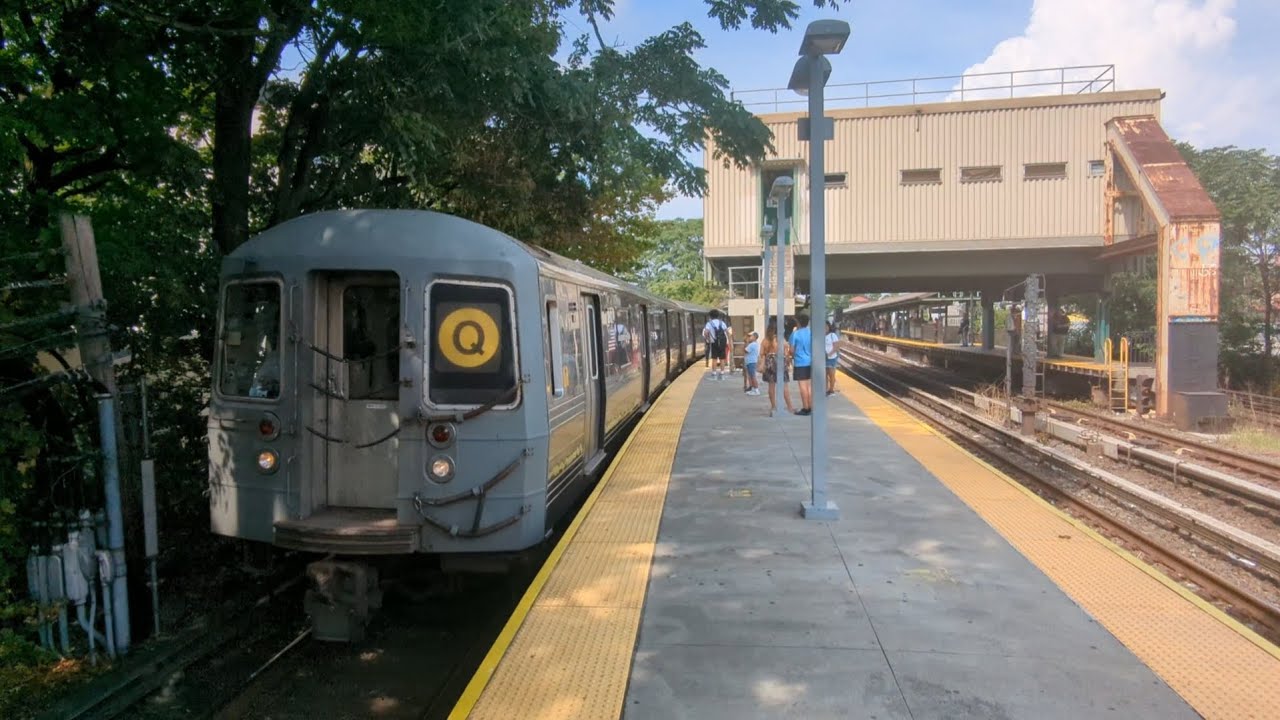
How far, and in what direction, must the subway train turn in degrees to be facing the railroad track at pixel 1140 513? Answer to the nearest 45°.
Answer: approximately 135° to its left

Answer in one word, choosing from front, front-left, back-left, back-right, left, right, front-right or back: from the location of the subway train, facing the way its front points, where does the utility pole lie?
front-right

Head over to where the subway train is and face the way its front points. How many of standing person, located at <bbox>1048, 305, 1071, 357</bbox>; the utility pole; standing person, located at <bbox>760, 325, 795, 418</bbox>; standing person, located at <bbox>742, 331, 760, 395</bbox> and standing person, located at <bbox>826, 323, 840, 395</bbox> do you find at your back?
4

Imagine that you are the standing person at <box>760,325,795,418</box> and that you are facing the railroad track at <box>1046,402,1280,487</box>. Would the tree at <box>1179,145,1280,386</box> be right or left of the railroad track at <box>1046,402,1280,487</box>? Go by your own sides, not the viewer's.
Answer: left

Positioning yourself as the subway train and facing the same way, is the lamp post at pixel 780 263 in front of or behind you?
behind

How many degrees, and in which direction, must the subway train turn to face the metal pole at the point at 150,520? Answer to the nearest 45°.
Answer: approximately 45° to its right

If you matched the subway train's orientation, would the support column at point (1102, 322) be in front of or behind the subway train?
behind

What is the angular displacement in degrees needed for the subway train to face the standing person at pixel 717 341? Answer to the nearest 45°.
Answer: approximately 180°

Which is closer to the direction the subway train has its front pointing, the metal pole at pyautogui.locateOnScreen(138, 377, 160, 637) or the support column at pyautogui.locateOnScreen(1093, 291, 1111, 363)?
the metal pole

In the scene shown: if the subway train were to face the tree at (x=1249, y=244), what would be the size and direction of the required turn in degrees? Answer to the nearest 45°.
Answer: approximately 180°

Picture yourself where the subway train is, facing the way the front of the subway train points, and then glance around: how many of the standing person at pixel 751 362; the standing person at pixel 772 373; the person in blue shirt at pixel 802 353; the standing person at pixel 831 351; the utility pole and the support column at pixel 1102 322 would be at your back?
5

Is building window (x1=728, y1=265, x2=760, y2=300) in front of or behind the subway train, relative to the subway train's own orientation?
behind

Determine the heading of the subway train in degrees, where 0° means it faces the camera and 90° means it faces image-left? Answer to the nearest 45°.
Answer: approximately 45°
